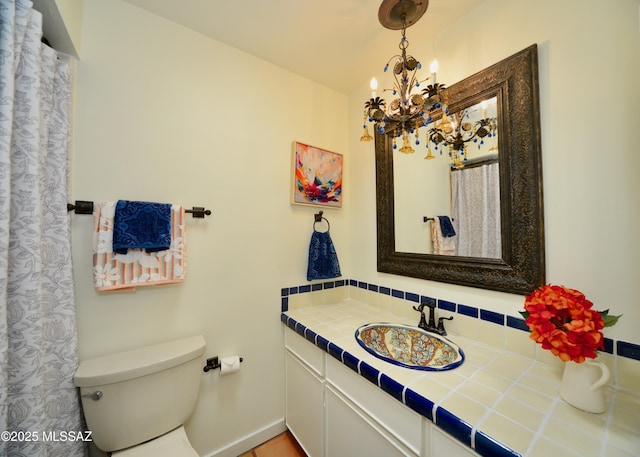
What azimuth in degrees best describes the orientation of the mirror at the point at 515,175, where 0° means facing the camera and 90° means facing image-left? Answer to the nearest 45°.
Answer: approximately 45°

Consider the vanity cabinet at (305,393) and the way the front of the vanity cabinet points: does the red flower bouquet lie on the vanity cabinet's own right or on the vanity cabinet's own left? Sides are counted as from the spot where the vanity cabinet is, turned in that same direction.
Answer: on the vanity cabinet's own left

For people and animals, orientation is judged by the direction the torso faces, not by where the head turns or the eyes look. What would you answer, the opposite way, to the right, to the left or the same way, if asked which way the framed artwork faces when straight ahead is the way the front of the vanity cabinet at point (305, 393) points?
to the left

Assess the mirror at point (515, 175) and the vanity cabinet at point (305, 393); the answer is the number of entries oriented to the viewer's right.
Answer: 0

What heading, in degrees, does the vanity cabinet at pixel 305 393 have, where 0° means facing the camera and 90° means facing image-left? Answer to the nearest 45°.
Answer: approximately 45°

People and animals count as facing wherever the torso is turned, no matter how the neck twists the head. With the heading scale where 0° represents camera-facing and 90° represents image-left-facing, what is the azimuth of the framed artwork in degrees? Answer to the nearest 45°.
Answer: approximately 315°

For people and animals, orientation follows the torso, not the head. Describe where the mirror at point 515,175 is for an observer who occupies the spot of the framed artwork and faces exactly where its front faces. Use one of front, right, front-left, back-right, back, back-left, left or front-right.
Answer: front

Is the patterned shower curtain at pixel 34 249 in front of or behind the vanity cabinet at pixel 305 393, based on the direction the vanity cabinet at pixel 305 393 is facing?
in front

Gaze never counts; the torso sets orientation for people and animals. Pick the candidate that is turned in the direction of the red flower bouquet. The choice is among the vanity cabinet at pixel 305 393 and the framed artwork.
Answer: the framed artwork

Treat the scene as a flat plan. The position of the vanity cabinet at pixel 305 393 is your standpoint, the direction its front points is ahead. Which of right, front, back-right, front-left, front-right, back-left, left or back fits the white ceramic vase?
left

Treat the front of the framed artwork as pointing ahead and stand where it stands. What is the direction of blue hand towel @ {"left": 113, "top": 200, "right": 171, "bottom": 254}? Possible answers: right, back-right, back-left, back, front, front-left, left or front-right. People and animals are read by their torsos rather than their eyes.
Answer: right

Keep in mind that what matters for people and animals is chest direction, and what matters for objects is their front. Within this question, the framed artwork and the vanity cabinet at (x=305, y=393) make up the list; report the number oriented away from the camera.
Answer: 0

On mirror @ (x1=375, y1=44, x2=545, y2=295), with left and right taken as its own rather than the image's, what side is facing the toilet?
front
